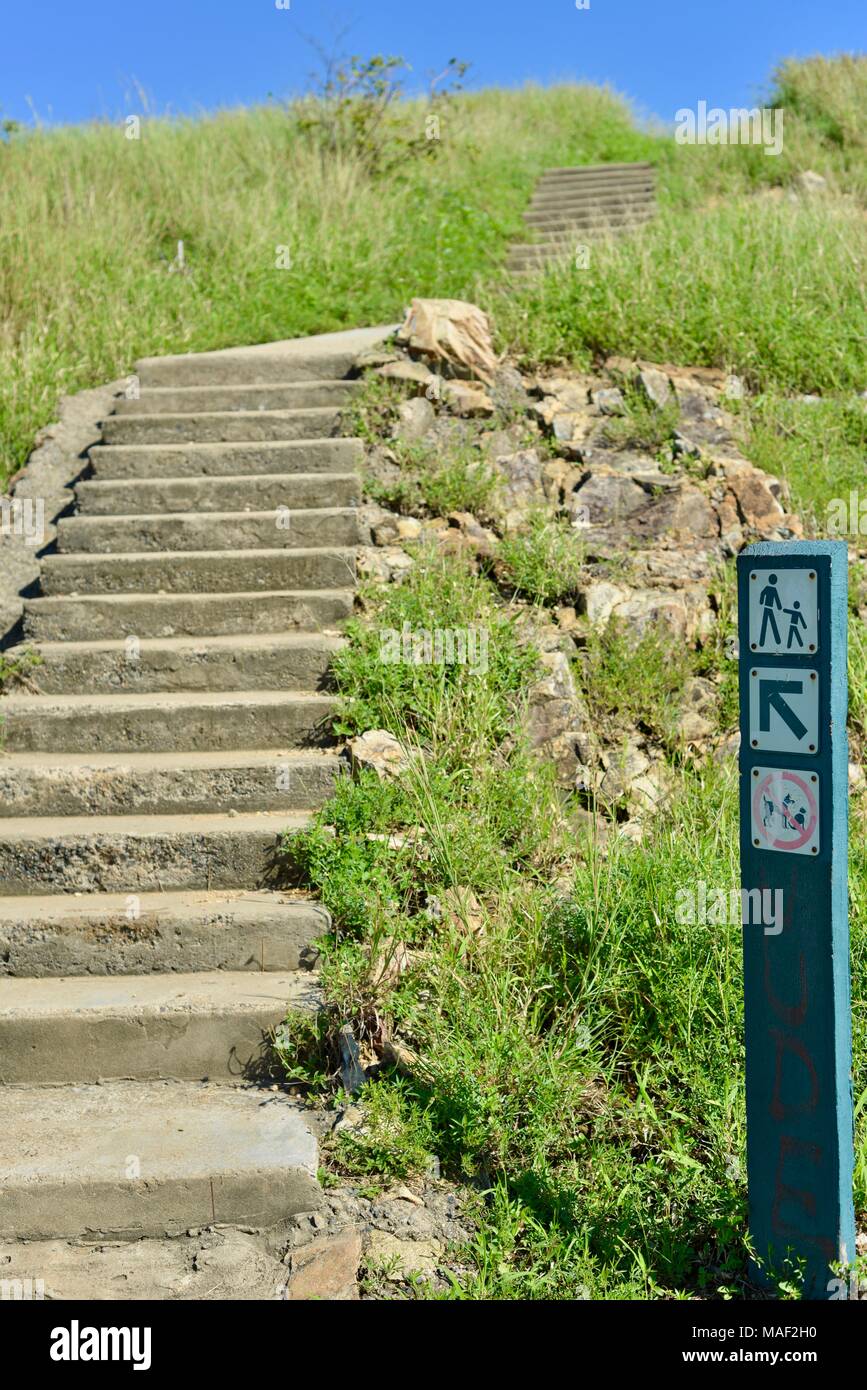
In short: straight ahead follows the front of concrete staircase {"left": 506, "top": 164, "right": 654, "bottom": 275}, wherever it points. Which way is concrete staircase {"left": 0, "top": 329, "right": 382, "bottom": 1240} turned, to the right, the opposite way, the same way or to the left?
the same way

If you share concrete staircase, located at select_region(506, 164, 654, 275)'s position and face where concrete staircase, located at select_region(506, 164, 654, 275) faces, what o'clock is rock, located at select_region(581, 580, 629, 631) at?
The rock is roughly at 12 o'clock from the concrete staircase.

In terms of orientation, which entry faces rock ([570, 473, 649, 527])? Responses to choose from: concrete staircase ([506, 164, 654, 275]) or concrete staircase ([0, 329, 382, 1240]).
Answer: concrete staircase ([506, 164, 654, 275])

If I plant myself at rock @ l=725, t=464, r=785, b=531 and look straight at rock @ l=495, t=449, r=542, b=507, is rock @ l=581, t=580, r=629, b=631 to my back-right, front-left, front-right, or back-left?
front-left

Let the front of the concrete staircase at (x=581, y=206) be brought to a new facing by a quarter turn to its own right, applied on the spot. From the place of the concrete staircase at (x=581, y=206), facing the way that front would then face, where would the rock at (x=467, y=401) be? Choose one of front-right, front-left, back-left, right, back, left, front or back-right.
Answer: left

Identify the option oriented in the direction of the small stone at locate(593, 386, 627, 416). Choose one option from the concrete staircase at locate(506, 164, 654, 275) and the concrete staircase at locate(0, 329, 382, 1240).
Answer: the concrete staircase at locate(506, 164, 654, 275)

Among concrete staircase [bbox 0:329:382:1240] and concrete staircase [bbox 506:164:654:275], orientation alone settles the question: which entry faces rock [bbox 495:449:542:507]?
concrete staircase [bbox 506:164:654:275]

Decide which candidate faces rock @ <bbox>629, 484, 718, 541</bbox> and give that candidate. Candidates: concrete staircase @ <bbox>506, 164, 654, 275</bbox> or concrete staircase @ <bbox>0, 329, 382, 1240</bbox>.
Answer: concrete staircase @ <bbox>506, 164, 654, 275</bbox>

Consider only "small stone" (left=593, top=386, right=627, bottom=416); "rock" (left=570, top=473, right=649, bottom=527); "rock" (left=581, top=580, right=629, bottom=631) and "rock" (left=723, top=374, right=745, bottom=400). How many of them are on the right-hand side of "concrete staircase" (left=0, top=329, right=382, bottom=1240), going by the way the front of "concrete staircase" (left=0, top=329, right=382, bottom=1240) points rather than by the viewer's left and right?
0

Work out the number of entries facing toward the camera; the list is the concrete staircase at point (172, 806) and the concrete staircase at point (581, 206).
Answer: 2

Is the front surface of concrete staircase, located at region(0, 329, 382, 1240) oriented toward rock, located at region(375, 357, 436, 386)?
no

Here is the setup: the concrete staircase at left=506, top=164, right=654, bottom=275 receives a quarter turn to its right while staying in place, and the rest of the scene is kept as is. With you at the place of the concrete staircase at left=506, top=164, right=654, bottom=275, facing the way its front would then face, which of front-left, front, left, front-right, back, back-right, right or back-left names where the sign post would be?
left

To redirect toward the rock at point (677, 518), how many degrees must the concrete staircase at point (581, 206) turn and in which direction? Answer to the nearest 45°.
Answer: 0° — it already faces it

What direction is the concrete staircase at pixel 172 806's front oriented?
toward the camera

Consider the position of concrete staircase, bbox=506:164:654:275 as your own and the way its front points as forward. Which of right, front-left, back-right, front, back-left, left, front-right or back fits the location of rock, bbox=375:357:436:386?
front

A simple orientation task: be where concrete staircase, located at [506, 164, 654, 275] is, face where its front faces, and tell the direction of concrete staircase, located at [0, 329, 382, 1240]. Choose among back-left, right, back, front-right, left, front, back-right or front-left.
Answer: front

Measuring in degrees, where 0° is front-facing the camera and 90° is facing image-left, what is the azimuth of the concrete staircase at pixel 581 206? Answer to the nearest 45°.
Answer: approximately 0°

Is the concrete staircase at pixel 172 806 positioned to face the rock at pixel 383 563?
no
